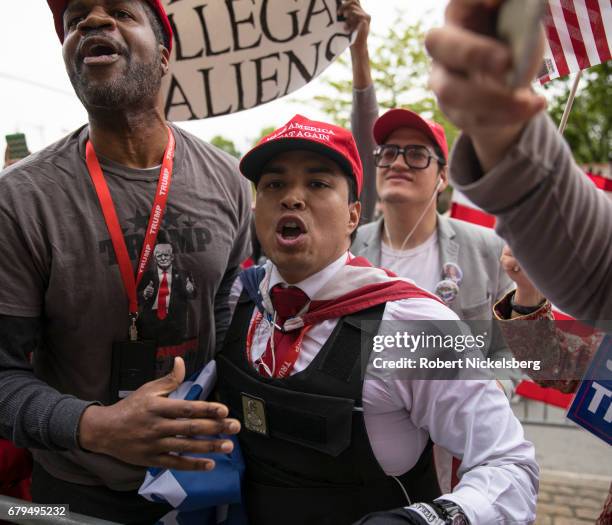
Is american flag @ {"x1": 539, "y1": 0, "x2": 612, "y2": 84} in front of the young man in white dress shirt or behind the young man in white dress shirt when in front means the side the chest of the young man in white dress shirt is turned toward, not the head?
behind

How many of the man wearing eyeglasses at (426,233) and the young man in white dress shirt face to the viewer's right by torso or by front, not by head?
0

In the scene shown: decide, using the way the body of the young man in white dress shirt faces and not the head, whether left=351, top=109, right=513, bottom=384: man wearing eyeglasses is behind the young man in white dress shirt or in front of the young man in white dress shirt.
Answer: behind

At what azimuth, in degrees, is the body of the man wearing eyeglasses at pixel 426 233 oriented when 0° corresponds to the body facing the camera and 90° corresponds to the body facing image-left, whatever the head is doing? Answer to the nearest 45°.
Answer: approximately 45°

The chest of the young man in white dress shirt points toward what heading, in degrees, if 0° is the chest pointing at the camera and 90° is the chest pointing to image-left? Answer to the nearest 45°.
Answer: approximately 45°

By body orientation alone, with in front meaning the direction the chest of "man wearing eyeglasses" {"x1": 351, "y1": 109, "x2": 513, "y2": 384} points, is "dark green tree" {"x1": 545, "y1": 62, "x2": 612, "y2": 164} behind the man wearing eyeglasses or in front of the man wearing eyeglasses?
behind

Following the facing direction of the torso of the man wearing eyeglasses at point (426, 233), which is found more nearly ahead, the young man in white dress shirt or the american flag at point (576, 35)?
the young man in white dress shirt
